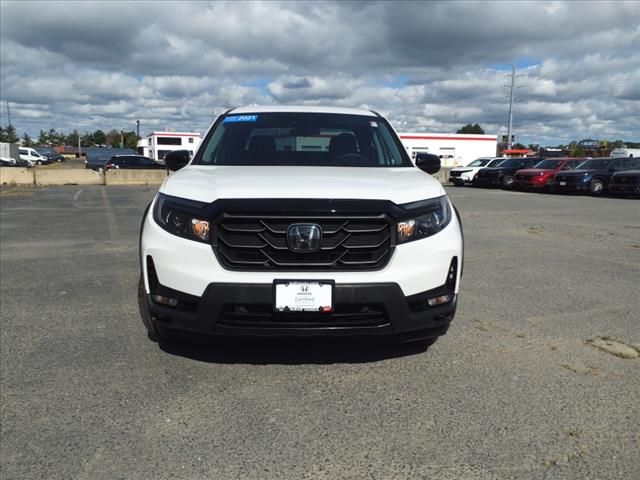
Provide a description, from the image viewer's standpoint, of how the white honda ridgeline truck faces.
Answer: facing the viewer

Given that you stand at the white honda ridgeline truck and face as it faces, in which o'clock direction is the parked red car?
The parked red car is roughly at 7 o'clock from the white honda ridgeline truck.

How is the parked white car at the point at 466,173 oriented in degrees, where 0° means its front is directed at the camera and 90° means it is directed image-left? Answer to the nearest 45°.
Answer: approximately 45°

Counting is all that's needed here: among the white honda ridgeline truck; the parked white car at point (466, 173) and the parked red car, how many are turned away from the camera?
0

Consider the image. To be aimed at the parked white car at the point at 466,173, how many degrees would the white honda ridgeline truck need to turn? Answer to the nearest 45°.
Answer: approximately 180°

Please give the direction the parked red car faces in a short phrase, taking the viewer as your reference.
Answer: facing the viewer and to the left of the viewer

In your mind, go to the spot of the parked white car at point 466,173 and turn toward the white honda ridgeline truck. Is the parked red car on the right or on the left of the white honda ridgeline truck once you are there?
left

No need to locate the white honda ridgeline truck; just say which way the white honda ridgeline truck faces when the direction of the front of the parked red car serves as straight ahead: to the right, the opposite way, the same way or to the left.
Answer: to the left

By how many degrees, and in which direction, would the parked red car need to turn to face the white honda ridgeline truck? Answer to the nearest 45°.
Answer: approximately 45° to its left

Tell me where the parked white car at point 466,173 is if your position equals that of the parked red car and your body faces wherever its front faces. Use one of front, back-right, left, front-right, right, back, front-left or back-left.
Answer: right

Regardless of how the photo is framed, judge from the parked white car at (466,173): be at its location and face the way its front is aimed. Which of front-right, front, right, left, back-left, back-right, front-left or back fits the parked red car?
left

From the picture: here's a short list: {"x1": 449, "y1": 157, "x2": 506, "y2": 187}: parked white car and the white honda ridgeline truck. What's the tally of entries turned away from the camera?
0

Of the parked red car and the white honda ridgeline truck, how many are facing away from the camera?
0

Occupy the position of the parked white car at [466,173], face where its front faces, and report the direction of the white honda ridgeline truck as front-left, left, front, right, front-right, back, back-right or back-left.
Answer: front-left
